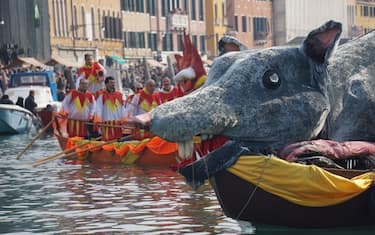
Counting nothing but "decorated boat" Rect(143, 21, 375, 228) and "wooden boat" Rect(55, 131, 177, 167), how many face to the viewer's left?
2

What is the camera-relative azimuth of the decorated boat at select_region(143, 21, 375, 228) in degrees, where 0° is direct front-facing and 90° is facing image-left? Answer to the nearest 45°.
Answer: approximately 90°

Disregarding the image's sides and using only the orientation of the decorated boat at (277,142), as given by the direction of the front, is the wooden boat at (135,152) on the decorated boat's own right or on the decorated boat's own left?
on the decorated boat's own right

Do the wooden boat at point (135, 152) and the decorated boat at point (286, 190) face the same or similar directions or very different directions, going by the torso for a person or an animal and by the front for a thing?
same or similar directions

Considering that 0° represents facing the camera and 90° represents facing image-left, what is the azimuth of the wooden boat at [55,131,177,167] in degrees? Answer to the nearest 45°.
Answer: approximately 90°

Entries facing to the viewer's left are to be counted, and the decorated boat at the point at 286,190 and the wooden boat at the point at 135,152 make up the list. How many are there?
2

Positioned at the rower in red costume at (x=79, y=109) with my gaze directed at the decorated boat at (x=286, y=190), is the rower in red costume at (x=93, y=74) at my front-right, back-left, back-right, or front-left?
back-left

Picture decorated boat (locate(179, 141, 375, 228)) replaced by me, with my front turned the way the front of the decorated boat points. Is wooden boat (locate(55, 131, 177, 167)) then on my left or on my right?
on my right

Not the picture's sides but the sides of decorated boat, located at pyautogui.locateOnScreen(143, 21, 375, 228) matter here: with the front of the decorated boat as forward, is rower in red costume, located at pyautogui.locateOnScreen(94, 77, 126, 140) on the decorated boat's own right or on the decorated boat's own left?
on the decorated boat's own right

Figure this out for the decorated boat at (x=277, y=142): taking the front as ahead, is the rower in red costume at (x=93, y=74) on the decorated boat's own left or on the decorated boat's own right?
on the decorated boat's own right
